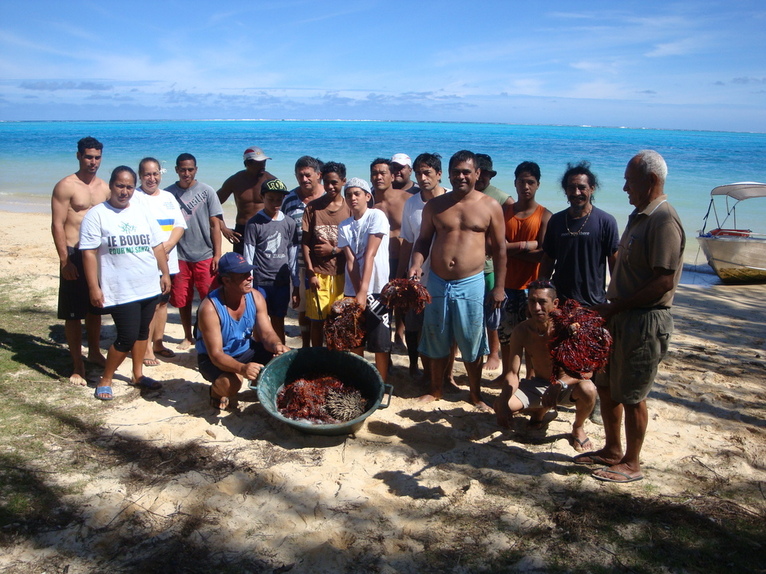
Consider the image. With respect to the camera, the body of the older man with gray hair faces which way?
to the viewer's left

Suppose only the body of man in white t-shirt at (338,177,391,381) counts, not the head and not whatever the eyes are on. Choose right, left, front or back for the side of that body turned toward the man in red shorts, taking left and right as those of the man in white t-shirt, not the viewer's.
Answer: right

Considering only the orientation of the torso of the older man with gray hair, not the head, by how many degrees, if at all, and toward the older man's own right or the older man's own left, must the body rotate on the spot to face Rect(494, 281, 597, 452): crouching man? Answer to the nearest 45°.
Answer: approximately 45° to the older man's own right

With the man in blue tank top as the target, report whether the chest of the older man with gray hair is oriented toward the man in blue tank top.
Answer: yes

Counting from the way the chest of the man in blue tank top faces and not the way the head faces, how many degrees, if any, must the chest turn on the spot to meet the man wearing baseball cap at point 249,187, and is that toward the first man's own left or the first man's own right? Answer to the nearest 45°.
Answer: approximately 135° to the first man's own left

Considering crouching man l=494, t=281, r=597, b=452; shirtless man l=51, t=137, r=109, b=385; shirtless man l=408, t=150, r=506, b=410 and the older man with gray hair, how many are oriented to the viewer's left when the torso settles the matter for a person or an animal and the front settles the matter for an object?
1

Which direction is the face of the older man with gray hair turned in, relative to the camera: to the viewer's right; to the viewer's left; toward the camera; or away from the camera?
to the viewer's left

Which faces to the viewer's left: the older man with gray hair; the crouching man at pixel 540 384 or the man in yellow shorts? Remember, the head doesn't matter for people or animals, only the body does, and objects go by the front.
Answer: the older man with gray hair

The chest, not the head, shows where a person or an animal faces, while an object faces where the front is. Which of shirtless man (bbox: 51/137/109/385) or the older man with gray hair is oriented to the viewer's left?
the older man with gray hair
